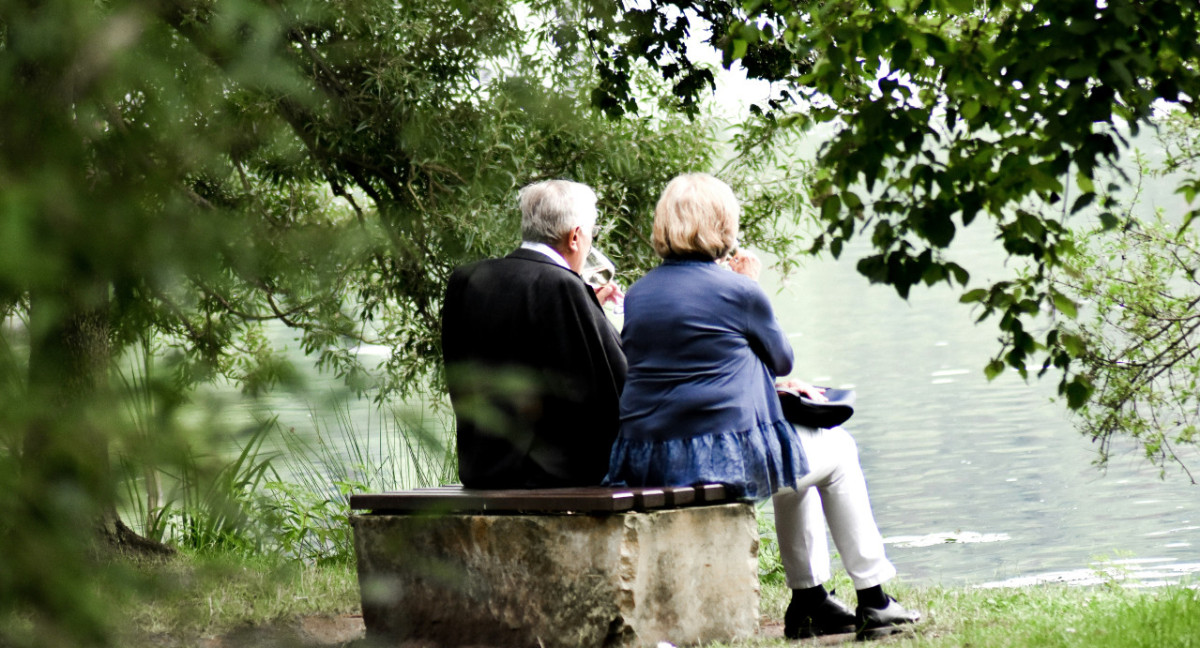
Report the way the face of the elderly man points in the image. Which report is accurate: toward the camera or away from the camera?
away from the camera

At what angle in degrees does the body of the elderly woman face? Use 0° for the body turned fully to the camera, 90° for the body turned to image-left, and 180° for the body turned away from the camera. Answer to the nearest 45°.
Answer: approximately 225°

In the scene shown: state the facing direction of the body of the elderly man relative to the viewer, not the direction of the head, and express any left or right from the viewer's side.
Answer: facing away from the viewer and to the right of the viewer

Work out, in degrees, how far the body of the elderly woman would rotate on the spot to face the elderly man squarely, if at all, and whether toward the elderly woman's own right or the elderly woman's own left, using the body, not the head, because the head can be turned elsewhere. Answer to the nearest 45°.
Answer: approximately 135° to the elderly woman's own left

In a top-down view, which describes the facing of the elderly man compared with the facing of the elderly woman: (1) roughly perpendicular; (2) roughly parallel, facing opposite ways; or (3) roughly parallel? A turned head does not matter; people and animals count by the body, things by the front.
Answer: roughly parallel

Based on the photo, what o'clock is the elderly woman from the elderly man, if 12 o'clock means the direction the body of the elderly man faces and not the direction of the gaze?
The elderly woman is roughly at 2 o'clock from the elderly man.

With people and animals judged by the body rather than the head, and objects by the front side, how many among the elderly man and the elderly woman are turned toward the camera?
0
